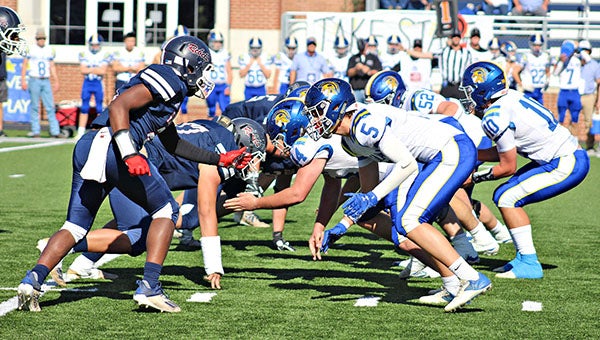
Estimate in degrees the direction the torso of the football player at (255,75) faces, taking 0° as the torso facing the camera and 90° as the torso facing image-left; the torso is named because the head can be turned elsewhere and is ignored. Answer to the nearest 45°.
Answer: approximately 0°

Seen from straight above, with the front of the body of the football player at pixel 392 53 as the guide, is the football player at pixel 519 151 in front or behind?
in front

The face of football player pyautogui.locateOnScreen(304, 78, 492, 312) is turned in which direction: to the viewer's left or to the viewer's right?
to the viewer's left

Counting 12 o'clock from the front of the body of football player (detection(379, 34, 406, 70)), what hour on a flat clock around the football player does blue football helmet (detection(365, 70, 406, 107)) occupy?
The blue football helmet is roughly at 12 o'clock from the football player.

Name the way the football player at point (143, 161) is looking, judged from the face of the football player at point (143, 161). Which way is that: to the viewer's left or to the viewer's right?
to the viewer's right

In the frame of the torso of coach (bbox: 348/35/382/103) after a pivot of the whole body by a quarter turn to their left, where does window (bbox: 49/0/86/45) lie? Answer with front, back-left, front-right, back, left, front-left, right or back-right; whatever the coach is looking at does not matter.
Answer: back-left

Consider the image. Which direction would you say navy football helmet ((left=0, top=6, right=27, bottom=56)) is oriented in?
to the viewer's right

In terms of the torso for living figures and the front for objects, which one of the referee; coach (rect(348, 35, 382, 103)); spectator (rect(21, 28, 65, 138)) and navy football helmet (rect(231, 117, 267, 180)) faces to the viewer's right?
the navy football helmet

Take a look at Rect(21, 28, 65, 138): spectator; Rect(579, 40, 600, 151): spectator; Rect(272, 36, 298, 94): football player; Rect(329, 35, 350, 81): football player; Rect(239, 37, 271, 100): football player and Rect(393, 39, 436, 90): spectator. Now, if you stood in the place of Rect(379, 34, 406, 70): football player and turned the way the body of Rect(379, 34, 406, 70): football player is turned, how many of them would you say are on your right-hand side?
4

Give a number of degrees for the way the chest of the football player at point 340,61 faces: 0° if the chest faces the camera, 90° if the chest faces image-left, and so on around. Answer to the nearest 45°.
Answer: approximately 0°

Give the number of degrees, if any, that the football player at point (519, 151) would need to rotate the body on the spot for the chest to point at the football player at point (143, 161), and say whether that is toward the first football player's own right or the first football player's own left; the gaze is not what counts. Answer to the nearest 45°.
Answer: approximately 45° to the first football player's own left

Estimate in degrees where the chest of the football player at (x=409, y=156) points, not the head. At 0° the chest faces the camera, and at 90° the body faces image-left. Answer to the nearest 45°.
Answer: approximately 90°

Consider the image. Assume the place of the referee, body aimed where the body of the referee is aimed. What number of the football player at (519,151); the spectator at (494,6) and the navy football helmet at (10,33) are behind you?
1
